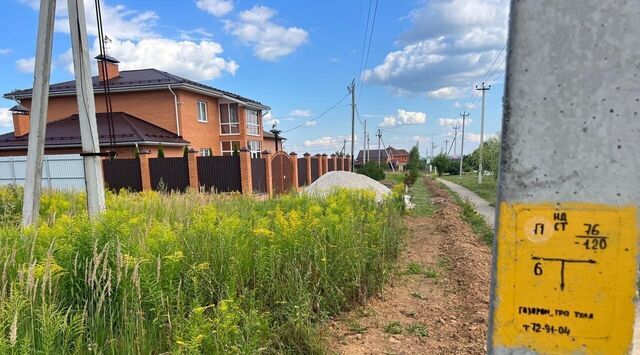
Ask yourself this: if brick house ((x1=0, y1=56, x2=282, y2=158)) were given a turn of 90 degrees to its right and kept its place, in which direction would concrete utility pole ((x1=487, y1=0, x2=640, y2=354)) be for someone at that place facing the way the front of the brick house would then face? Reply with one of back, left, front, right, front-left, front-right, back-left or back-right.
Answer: front-left

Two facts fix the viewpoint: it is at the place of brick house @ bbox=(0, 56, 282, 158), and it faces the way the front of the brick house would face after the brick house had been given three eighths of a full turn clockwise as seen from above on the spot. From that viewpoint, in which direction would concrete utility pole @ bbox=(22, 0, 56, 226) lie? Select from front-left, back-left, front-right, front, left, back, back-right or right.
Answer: left

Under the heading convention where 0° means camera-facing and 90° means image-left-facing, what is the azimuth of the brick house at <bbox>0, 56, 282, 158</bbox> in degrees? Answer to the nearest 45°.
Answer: approximately 315°

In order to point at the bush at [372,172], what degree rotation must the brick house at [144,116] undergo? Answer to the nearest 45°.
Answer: approximately 45° to its left

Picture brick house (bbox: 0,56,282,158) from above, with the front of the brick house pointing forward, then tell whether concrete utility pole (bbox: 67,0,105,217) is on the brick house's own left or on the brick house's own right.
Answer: on the brick house's own right
